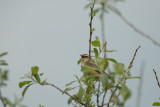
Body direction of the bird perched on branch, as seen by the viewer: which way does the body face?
to the viewer's left
